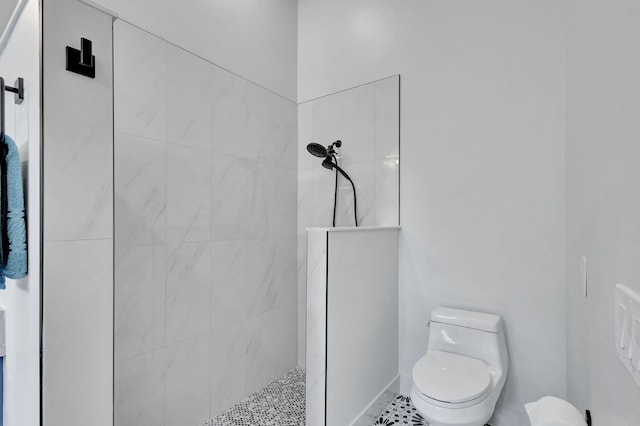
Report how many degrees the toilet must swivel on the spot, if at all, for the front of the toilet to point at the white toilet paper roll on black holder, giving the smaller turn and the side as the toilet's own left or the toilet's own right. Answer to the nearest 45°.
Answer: approximately 45° to the toilet's own left

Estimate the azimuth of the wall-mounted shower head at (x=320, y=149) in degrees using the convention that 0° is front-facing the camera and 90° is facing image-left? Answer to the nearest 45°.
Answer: approximately 45°

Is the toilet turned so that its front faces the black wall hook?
yes

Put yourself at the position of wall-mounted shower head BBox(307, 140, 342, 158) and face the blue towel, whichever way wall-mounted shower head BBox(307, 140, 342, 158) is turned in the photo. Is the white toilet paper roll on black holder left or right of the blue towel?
left

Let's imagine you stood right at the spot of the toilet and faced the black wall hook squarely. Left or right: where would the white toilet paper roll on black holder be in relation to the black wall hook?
left

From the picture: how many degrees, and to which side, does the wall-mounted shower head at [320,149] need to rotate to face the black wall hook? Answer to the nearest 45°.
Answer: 0° — it already faces it

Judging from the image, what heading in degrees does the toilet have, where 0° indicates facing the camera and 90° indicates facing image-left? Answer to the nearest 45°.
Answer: approximately 45°
